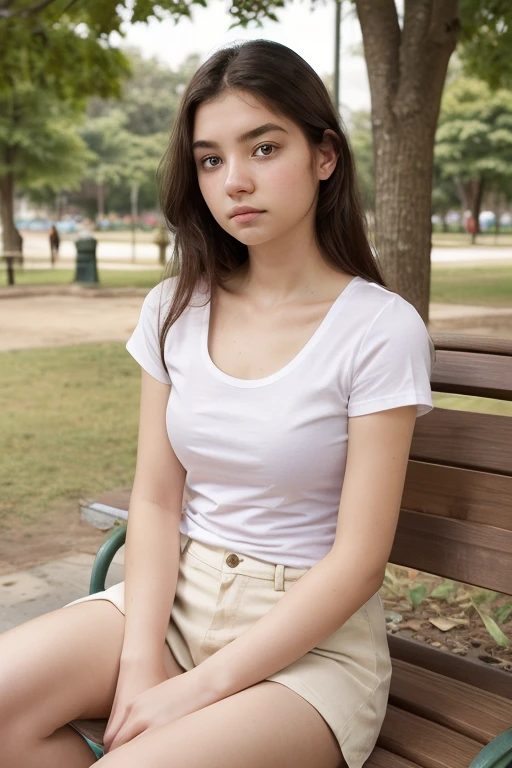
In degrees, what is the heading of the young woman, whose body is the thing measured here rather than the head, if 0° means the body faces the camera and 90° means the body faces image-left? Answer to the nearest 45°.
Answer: approximately 45°

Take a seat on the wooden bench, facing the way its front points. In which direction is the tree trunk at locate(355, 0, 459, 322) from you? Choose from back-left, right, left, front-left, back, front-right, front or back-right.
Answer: back-right

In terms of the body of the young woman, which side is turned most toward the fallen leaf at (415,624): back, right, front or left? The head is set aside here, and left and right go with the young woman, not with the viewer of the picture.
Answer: back

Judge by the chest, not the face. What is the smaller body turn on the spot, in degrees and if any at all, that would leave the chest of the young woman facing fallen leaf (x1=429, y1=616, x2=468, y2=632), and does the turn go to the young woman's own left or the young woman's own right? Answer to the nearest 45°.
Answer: approximately 180°

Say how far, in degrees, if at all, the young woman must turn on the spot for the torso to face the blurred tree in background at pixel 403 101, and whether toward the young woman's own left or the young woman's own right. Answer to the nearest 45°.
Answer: approximately 135° to the young woman's own right

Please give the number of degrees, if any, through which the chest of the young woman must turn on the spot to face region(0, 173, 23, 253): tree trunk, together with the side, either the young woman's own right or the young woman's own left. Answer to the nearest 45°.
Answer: approximately 135° to the young woman's own right

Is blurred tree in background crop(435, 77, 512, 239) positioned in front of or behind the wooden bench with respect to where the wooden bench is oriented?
behind

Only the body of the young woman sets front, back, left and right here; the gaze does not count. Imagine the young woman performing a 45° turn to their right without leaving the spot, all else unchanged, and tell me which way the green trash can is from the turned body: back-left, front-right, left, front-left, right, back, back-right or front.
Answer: right

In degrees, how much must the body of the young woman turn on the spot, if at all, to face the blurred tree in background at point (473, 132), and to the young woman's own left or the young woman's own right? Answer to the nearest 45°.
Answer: approximately 135° to the young woman's own right

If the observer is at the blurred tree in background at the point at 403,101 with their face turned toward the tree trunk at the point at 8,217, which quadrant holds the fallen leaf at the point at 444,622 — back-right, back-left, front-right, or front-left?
back-left

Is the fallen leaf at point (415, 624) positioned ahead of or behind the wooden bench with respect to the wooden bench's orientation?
behind
